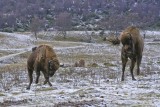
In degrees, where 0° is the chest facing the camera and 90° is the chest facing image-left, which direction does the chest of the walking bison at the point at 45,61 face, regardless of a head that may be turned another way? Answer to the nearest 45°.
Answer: approximately 315°

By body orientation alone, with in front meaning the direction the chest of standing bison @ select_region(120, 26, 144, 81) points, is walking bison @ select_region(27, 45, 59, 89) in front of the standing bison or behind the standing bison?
in front

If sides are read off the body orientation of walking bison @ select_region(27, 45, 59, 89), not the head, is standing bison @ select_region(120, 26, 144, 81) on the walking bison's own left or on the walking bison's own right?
on the walking bison's own left
